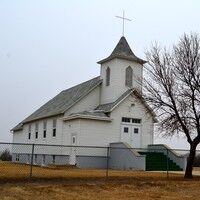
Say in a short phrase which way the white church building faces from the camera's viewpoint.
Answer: facing the viewer and to the right of the viewer
